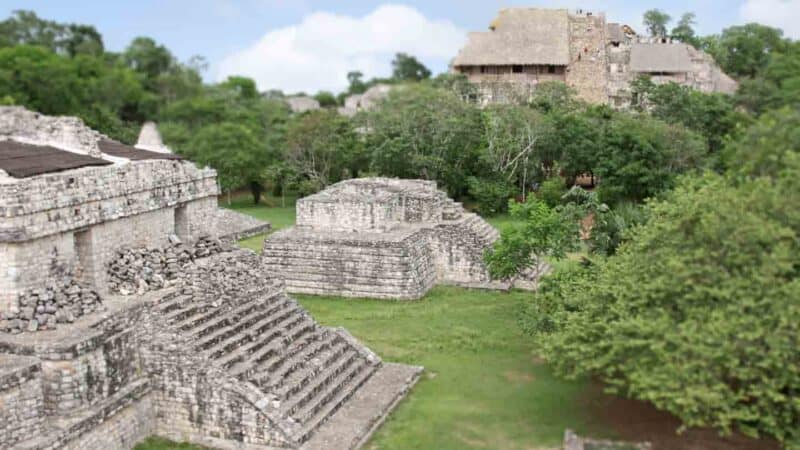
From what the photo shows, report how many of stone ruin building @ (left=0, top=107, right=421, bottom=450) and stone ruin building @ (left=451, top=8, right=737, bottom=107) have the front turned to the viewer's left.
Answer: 0

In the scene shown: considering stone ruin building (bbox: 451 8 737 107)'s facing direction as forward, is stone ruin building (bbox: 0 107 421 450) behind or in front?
in front

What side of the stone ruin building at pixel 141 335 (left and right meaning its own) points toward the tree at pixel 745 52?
left

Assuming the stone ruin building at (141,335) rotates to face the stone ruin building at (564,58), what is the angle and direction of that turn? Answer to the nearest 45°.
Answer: approximately 90° to its left

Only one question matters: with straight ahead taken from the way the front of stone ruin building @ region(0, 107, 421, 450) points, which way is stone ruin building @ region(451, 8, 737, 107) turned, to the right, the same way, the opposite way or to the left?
to the right

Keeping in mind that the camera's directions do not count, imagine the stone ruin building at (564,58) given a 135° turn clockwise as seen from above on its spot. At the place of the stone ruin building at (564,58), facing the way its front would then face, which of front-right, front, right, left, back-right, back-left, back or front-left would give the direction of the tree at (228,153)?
left

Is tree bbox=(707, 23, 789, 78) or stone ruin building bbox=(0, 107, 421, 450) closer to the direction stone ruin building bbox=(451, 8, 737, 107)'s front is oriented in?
the stone ruin building

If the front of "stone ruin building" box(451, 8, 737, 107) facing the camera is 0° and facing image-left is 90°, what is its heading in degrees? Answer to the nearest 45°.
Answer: approximately 0°

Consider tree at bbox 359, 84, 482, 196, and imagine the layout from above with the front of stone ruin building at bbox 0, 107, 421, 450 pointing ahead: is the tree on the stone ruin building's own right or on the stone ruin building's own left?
on the stone ruin building's own left

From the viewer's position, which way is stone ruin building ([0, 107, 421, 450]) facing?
facing the viewer and to the right of the viewer

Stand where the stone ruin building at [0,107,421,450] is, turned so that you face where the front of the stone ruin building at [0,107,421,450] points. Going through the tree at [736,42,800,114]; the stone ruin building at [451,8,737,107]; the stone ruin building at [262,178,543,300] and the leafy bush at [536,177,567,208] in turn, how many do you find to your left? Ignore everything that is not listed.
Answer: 4

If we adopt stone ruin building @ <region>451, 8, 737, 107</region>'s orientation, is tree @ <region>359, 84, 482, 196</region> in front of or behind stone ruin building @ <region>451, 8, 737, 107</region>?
in front

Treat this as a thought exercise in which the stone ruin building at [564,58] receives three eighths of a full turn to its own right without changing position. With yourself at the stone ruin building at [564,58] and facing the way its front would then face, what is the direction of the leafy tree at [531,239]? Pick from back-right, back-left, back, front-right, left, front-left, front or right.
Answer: back-left

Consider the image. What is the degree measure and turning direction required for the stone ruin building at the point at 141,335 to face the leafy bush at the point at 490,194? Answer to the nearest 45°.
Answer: approximately 90° to its left

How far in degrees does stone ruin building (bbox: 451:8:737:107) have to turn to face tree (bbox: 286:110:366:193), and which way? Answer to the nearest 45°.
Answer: approximately 45° to its right

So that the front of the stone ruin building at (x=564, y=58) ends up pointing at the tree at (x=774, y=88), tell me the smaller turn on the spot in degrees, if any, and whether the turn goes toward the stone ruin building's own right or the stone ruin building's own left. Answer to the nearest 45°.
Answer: approximately 90° to the stone ruin building's own left
